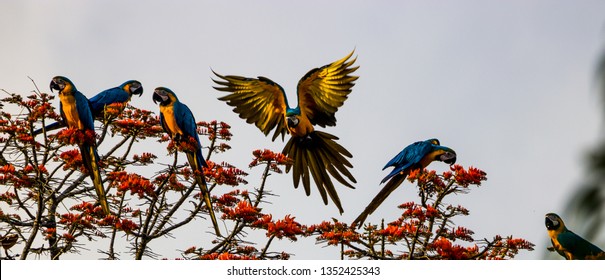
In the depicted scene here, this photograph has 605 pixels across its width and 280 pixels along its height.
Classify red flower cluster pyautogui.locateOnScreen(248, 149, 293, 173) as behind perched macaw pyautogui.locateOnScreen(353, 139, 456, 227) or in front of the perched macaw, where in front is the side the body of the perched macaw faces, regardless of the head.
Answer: behind

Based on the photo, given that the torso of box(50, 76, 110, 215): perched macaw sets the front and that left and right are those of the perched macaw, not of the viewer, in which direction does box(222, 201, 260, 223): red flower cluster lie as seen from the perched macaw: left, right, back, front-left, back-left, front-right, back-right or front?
left

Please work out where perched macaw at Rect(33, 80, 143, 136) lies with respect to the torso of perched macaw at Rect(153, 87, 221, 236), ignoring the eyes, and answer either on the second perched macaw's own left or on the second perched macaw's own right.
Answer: on the second perched macaw's own right

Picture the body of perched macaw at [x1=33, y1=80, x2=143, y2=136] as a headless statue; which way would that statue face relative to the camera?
to the viewer's right

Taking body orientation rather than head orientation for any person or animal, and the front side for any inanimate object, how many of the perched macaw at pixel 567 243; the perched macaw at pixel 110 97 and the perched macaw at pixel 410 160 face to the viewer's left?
1

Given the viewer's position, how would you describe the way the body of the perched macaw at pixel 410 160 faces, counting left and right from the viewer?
facing to the right of the viewer

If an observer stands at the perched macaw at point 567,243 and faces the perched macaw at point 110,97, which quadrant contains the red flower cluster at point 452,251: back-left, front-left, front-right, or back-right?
front-left

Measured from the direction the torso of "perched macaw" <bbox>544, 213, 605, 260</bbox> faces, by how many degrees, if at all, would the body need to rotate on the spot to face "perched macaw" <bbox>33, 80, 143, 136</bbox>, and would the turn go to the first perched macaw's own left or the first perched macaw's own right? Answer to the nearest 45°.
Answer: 0° — it already faces it

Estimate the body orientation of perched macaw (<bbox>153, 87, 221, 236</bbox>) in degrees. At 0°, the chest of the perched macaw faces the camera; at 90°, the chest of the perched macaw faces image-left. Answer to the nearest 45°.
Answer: approximately 45°

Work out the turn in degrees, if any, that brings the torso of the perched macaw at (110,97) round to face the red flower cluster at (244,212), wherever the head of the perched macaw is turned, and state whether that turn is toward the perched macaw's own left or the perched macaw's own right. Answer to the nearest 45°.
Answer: approximately 45° to the perched macaw's own right

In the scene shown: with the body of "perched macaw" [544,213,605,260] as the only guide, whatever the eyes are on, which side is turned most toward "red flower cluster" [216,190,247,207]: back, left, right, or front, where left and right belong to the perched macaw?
front

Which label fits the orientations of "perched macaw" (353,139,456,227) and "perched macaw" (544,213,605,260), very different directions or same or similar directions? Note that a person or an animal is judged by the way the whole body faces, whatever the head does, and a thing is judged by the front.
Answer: very different directions

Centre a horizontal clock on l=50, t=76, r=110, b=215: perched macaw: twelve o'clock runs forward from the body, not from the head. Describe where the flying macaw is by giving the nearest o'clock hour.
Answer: The flying macaw is roughly at 8 o'clock from the perched macaw.

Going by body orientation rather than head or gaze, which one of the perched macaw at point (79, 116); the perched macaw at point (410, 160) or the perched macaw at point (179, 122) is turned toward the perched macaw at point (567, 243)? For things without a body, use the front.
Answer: the perched macaw at point (410, 160)

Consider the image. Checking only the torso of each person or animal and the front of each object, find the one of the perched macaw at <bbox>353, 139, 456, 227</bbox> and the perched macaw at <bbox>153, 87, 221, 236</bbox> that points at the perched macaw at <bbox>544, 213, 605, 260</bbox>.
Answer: the perched macaw at <bbox>353, 139, 456, 227</bbox>
